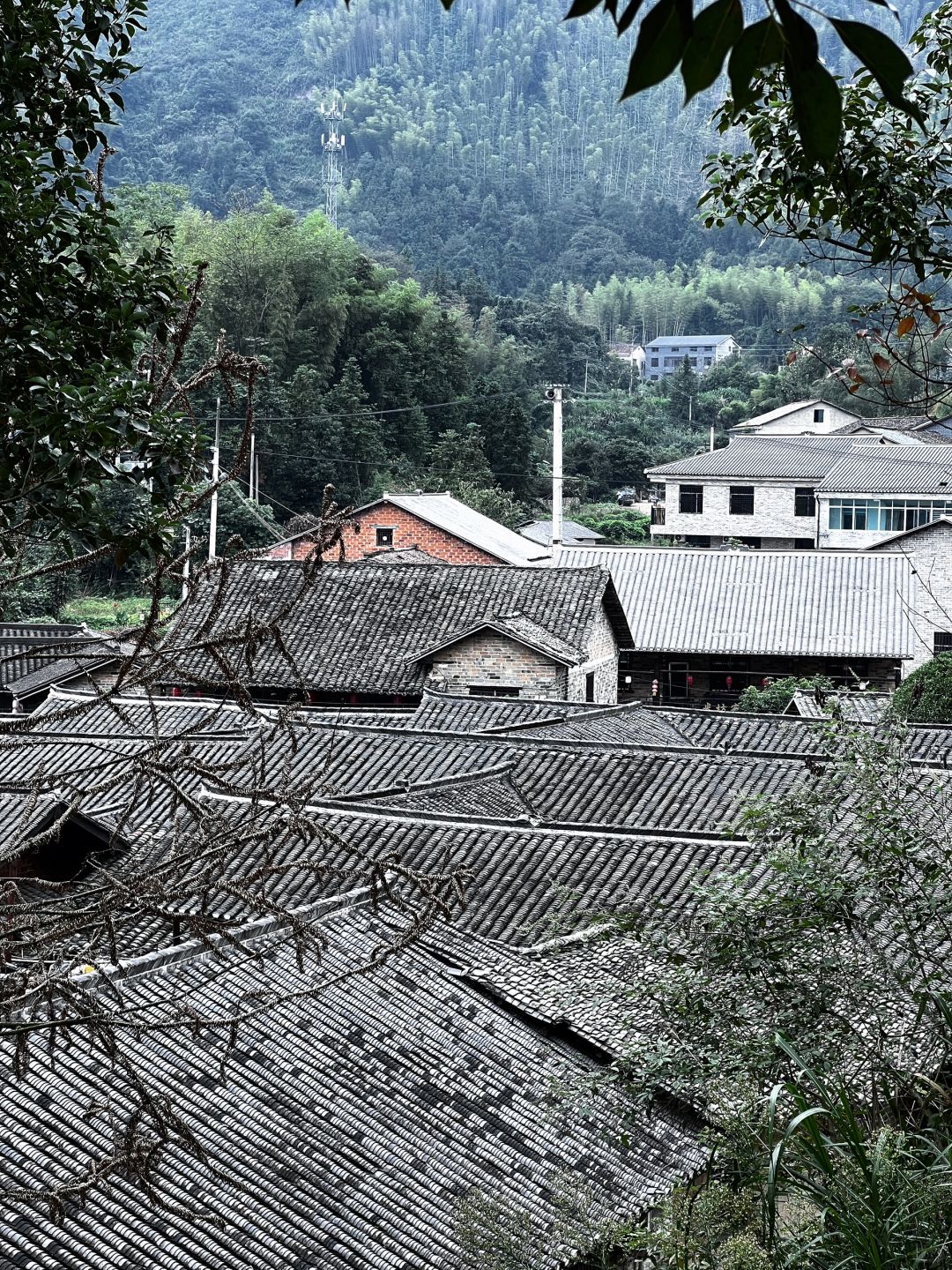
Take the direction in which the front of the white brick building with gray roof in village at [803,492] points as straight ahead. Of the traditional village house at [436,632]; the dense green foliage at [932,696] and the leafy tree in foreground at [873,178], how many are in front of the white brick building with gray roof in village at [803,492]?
3

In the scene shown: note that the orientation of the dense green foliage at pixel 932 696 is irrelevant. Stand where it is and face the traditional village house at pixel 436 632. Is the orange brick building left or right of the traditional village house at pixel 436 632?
right

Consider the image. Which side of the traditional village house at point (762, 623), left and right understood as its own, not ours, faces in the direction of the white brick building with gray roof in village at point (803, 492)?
back

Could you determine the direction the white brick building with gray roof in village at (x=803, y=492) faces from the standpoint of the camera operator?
facing the viewer

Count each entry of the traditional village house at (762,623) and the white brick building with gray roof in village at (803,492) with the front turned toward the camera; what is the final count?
2

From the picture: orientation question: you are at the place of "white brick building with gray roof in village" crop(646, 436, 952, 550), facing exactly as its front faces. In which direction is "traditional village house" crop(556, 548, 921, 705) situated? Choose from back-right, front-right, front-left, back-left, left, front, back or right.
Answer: front

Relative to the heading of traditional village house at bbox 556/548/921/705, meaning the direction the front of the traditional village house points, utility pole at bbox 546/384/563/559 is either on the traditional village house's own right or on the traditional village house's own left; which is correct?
on the traditional village house's own right

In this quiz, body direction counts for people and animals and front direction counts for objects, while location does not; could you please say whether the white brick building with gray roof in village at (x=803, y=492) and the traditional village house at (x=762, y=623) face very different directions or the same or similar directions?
same or similar directions

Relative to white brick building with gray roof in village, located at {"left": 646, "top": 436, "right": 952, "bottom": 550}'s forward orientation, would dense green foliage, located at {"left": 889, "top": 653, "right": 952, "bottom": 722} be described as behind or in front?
in front

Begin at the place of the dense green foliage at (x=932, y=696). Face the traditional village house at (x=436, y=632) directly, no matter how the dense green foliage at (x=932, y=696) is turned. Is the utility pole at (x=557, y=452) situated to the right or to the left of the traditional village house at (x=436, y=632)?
right

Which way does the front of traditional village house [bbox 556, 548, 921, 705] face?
toward the camera

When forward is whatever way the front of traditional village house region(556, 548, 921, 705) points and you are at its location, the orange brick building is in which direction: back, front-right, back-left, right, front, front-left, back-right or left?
back-right

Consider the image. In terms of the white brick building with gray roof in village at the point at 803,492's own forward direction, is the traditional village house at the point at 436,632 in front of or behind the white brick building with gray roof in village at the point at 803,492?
in front

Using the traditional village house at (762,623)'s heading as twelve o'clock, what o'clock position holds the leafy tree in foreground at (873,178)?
The leafy tree in foreground is roughly at 12 o'clock from the traditional village house.
